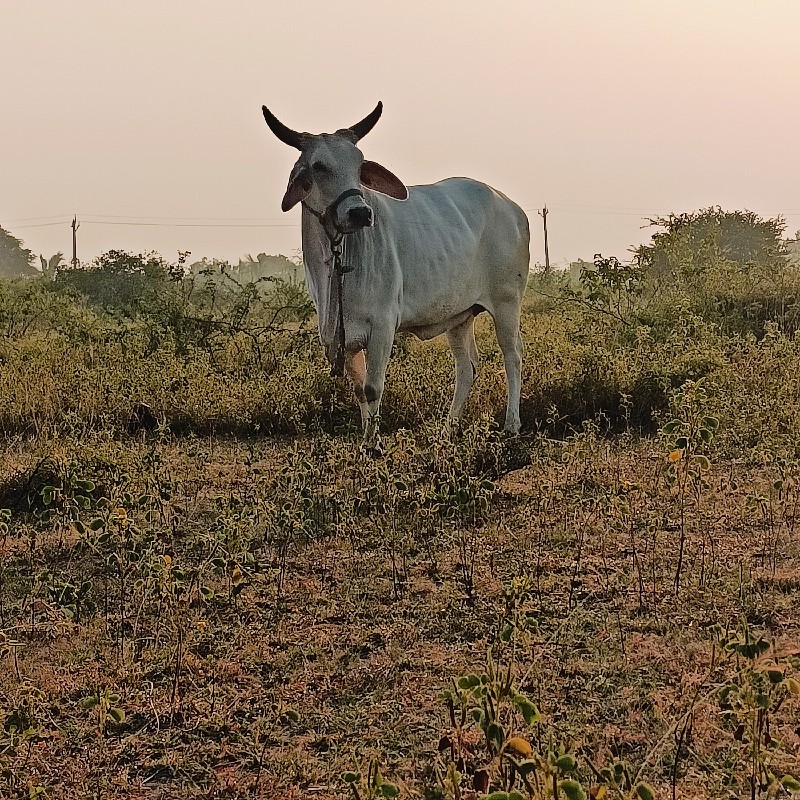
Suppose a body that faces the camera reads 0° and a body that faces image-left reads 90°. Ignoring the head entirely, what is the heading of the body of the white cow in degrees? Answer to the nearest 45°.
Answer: approximately 45°

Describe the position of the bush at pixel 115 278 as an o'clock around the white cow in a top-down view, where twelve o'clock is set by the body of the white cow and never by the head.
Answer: The bush is roughly at 4 o'clock from the white cow.
